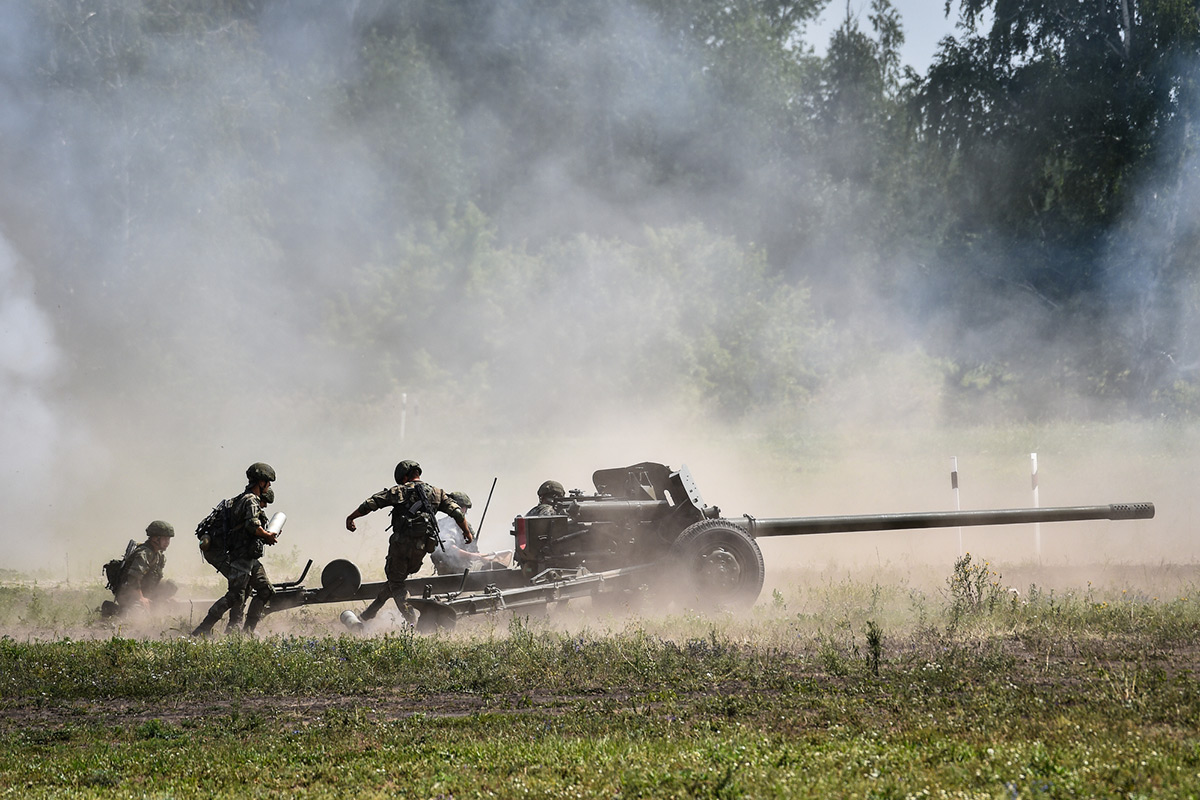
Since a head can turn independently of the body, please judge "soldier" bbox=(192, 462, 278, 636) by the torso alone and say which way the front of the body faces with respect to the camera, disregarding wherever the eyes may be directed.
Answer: to the viewer's right

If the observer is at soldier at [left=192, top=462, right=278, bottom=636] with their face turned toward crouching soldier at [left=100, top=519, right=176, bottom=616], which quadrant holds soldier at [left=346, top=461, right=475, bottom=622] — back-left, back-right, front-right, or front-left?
back-right

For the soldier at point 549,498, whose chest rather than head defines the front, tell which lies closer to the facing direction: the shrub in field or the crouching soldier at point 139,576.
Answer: the shrub in field

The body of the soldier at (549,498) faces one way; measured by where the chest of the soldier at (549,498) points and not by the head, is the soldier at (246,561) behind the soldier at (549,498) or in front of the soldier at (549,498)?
behind

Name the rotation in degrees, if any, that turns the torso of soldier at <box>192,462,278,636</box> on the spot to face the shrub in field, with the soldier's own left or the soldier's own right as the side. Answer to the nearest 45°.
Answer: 0° — they already face it

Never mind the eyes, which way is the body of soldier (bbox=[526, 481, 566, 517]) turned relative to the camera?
to the viewer's right

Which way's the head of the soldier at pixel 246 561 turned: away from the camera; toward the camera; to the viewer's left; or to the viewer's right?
to the viewer's right

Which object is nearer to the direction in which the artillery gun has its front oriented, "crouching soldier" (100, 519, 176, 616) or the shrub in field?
the shrub in field

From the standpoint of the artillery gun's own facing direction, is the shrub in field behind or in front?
in front

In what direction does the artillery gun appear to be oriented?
to the viewer's right

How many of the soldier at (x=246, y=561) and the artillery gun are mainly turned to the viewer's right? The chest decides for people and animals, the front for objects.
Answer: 2

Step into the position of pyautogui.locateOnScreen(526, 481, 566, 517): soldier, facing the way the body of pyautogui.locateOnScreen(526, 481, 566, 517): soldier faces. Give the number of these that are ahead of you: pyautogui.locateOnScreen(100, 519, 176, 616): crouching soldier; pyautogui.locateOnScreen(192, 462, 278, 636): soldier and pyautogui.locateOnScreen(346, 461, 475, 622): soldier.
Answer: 0

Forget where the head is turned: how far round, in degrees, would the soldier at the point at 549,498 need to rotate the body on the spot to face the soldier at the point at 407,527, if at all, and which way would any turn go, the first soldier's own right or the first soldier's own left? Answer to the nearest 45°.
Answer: approximately 135° to the first soldier's own right

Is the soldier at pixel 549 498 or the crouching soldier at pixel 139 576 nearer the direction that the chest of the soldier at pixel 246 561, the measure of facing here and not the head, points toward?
the soldier

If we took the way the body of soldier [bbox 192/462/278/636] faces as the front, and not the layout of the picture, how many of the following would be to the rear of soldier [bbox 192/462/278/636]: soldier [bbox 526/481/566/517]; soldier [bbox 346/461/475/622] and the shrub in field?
0

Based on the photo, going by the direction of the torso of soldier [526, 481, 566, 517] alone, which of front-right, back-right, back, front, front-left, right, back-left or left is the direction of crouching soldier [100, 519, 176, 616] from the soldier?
back

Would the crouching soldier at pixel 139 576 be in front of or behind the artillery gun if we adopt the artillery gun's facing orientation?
behind

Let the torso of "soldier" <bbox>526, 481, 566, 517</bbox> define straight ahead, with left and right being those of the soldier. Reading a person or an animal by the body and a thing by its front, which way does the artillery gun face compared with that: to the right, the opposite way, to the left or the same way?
the same way
